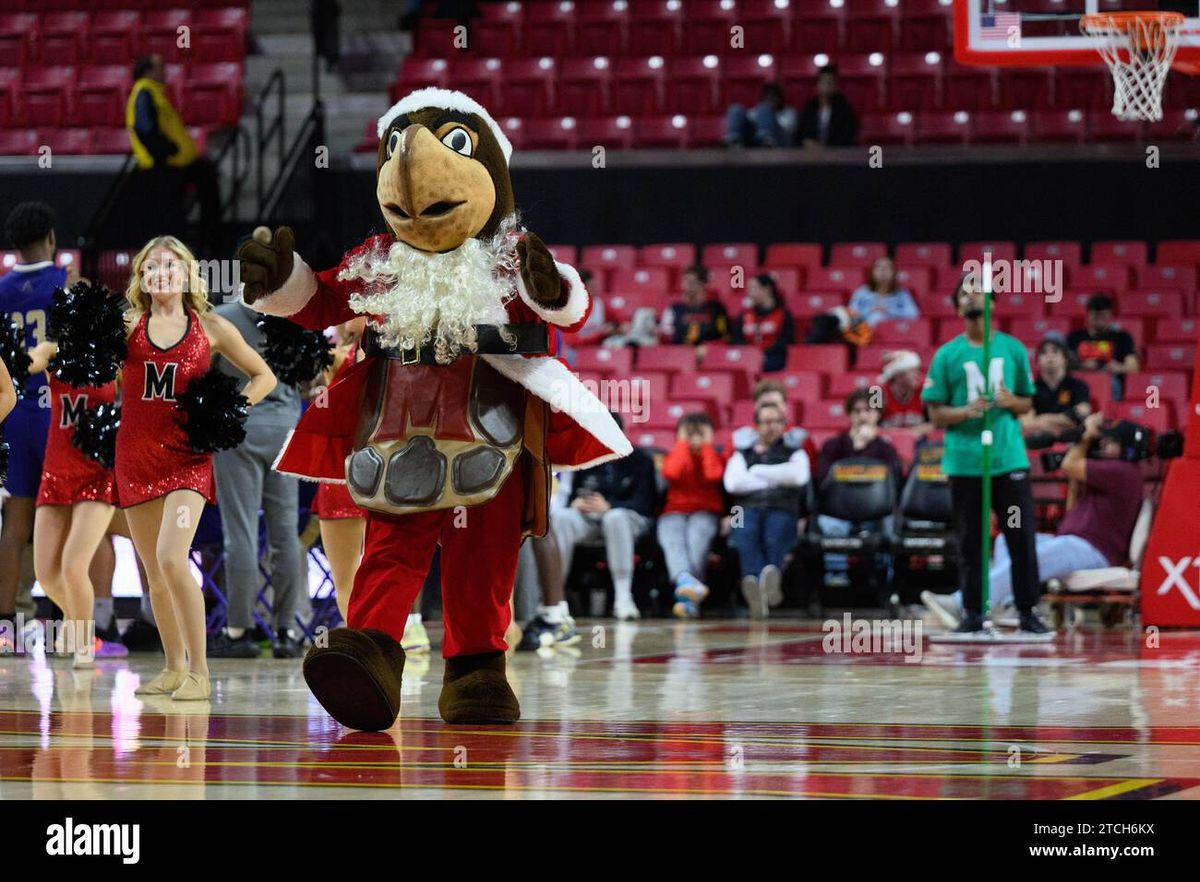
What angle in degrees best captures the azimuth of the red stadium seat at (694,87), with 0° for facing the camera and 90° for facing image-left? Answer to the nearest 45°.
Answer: approximately 0°

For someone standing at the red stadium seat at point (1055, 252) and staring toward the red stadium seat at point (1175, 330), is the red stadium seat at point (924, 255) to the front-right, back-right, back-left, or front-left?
back-right

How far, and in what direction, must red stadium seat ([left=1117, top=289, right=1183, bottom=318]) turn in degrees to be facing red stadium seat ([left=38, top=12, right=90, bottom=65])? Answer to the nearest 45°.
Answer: approximately 90° to its right

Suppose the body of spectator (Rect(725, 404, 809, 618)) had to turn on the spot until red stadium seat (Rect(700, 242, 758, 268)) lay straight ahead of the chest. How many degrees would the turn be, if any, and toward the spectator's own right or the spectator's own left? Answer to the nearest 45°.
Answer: approximately 180°

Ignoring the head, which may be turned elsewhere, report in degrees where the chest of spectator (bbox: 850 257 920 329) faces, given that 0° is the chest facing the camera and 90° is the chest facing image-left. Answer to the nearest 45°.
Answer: approximately 0°

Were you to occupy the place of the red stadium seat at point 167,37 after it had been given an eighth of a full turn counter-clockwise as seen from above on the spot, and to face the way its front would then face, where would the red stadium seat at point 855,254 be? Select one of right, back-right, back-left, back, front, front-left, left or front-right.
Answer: front
